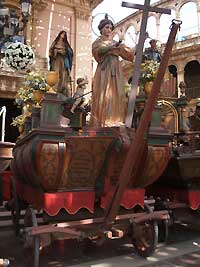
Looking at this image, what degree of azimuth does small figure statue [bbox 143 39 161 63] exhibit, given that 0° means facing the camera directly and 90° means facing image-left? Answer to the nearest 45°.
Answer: approximately 0°

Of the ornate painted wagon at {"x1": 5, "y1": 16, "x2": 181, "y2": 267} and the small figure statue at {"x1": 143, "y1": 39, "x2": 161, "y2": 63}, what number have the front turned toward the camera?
2

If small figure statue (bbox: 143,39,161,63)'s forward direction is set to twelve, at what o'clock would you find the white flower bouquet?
The white flower bouquet is roughly at 3 o'clock from the small figure statue.
